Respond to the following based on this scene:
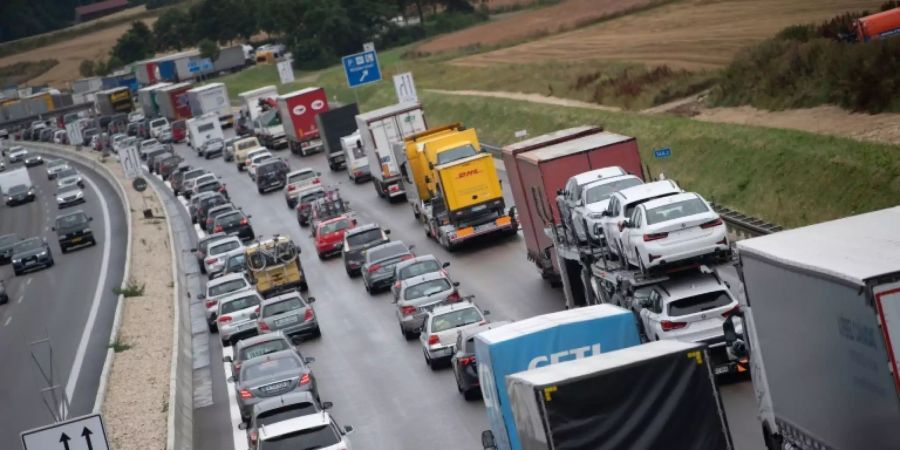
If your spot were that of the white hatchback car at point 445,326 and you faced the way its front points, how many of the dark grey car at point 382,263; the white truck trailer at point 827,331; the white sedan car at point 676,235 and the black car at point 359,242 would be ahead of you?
2

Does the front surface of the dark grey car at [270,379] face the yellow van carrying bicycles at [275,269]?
yes

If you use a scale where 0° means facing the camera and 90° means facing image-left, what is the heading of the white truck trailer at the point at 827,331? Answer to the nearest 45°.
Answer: approximately 135°

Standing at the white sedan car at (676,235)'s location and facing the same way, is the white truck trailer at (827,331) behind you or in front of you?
behind

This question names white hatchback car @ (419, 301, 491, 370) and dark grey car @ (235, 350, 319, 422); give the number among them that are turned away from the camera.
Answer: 2

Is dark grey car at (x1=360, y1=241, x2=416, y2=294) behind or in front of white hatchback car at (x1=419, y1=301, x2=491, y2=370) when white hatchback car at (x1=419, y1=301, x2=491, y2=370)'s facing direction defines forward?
in front

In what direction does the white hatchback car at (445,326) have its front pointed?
away from the camera

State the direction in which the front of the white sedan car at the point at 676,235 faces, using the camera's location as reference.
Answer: facing away from the viewer and to the left of the viewer

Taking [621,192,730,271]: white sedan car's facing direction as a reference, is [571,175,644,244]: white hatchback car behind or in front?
in front

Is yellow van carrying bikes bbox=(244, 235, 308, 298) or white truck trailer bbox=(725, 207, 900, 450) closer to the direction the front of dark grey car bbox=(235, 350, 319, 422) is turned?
the yellow van carrying bikes

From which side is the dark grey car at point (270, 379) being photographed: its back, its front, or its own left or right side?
back
